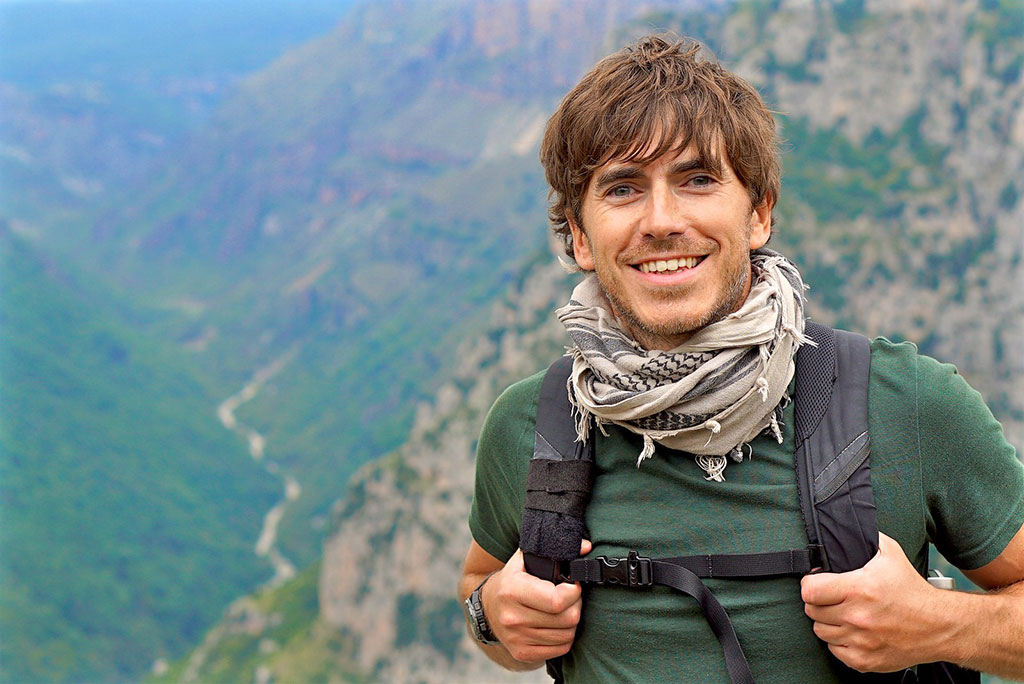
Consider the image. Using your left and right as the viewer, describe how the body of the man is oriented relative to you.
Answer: facing the viewer

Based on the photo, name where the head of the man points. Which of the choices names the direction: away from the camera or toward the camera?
toward the camera
